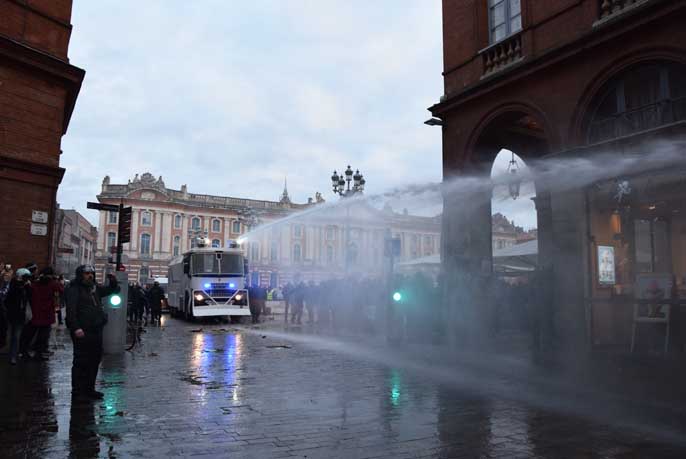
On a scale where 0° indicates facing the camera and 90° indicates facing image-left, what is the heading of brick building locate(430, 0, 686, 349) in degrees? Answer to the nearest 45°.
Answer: approximately 45°
